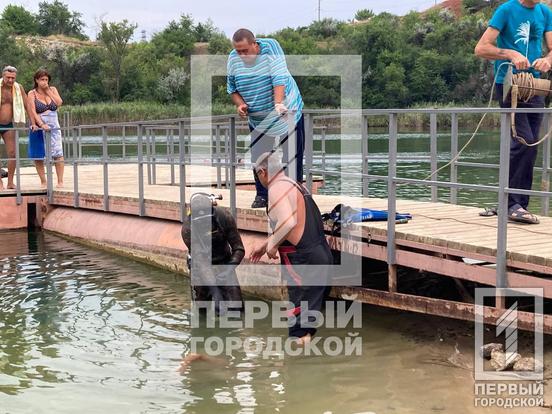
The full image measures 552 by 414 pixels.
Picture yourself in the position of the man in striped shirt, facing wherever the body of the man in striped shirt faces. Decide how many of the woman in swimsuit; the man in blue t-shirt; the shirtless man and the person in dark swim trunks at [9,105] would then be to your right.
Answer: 2

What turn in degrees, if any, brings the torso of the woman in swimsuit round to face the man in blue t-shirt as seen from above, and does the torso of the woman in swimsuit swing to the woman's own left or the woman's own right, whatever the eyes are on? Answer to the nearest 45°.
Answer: approximately 45° to the woman's own left

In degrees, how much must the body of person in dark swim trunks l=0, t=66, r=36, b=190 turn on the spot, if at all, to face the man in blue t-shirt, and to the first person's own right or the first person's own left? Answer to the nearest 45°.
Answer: approximately 45° to the first person's own left

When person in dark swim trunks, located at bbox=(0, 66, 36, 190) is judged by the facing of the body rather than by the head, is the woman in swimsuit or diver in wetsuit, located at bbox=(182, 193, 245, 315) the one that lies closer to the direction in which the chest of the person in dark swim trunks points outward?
the diver in wetsuit

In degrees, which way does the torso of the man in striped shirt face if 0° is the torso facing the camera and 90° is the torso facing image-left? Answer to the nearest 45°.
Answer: approximately 45°

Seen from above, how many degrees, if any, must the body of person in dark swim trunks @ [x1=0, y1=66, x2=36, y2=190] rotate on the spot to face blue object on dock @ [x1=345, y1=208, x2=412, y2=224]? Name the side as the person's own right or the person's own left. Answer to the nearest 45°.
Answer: approximately 45° to the person's own left

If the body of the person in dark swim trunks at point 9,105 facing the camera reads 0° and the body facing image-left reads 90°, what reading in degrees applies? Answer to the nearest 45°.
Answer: approximately 0°

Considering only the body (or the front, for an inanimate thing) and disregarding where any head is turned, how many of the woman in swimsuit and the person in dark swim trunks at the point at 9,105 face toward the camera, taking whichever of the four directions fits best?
2

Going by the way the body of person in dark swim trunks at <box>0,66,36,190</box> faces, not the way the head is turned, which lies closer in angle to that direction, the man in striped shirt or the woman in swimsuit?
the man in striped shirt

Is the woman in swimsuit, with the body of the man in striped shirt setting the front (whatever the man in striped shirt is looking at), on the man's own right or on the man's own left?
on the man's own right

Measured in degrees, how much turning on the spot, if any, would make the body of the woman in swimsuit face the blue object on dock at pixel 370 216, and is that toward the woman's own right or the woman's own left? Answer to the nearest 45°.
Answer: approximately 45° to the woman's own left

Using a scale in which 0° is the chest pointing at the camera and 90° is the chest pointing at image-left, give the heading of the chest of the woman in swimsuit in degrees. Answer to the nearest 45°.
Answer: approximately 0°
